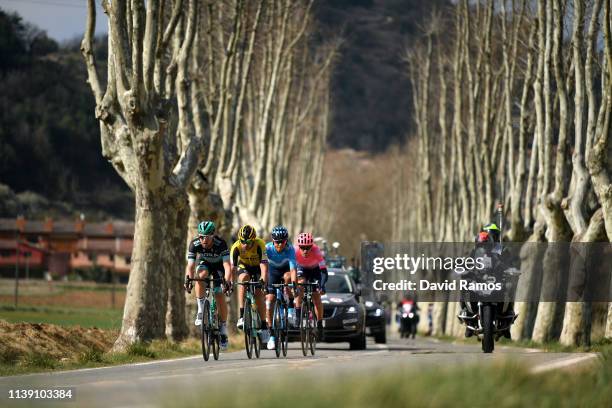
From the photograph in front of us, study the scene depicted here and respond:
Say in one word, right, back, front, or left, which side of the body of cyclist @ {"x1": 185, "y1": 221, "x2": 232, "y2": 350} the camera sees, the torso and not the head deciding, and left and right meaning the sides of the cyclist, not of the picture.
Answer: front

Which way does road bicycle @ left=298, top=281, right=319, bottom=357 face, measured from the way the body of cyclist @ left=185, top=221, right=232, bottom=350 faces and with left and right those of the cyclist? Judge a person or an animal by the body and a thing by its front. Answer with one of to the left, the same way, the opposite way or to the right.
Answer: the same way

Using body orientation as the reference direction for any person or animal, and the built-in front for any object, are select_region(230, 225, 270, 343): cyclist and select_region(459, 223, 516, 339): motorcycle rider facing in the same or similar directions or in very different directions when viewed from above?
same or similar directions

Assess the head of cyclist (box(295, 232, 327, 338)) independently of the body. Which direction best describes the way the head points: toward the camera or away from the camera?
toward the camera

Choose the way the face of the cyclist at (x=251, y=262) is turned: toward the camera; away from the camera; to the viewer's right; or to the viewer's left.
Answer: toward the camera

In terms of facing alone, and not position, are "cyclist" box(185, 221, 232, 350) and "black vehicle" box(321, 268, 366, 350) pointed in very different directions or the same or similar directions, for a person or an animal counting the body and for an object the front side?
same or similar directions

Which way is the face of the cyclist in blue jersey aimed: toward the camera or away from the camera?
toward the camera

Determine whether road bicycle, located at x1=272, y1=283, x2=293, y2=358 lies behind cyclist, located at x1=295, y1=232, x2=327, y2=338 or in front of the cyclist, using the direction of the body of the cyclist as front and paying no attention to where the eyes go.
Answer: in front

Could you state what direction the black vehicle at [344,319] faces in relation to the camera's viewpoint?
facing the viewer

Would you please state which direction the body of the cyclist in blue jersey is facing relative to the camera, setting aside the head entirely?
toward the camera

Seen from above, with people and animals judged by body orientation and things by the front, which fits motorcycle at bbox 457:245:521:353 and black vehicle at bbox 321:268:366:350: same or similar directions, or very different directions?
same or similar directions

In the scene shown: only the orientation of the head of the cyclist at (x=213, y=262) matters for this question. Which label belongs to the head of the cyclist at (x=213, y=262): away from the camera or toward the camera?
toward the camera

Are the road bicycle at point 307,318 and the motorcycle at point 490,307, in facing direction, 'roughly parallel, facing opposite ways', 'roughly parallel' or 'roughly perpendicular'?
roughly parallel

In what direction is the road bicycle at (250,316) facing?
toward the camera

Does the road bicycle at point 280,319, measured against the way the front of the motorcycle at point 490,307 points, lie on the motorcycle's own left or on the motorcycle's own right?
on the motorcycle's own right
